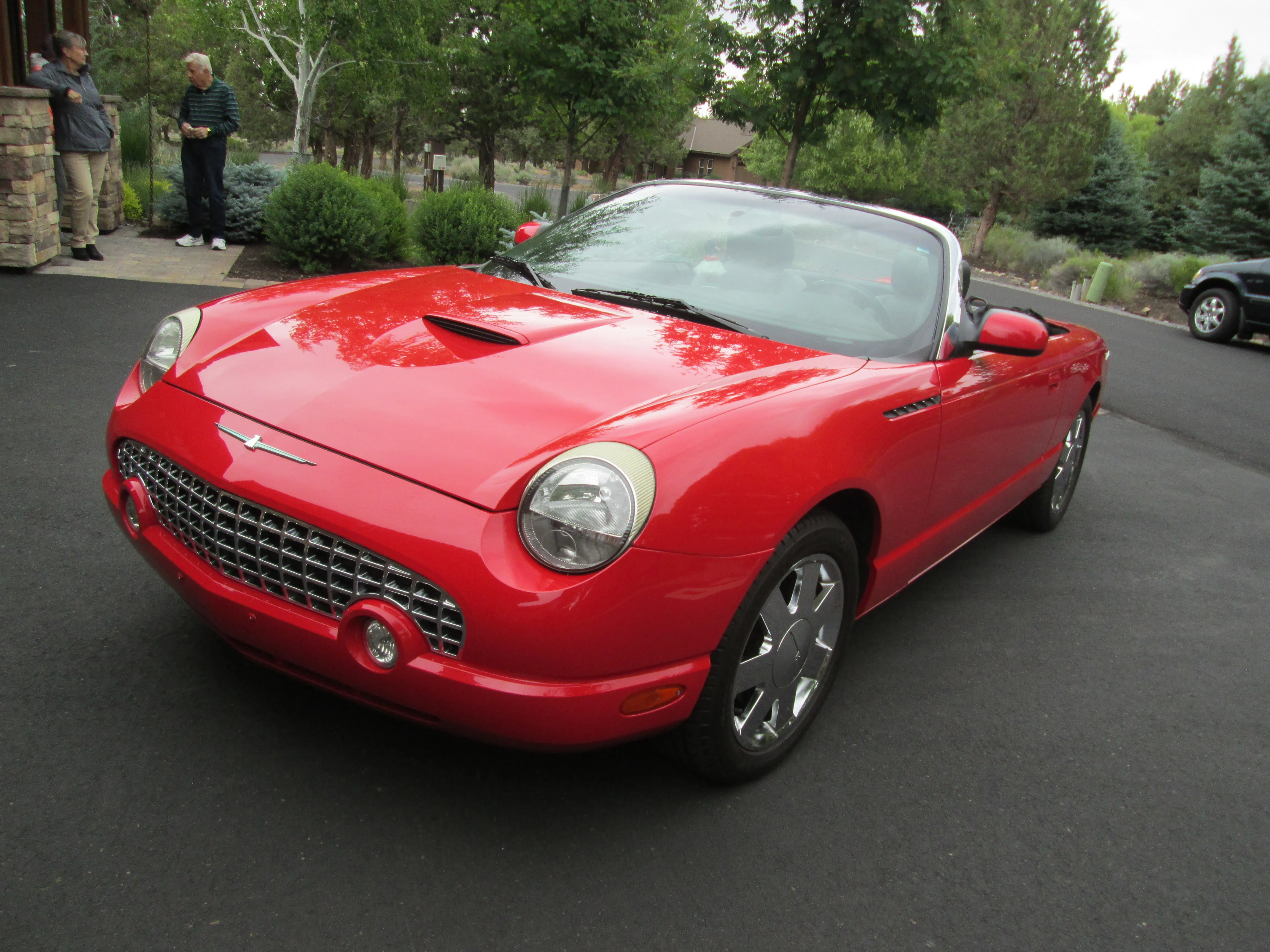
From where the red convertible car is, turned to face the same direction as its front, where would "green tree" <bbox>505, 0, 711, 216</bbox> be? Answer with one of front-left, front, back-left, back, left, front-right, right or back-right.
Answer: back-right

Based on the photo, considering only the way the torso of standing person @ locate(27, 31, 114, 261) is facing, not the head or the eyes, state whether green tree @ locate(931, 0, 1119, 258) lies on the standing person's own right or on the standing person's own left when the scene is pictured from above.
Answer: on the standing person's own left

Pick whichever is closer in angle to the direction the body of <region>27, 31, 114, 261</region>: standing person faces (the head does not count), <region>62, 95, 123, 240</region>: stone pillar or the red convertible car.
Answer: the red convertible car

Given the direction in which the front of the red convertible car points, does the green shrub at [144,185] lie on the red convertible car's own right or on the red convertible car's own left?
on the red convertible car's own right

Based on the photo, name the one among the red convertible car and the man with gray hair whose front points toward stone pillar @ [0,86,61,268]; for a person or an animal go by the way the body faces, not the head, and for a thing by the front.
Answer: the man with gray hair

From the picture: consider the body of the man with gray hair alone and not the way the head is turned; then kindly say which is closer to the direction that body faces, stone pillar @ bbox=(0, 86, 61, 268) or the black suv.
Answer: the stone pillar

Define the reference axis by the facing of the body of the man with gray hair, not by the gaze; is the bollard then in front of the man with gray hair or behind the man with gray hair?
behind

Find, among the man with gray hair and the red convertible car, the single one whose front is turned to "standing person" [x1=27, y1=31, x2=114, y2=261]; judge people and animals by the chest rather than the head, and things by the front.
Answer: the man with gray hair

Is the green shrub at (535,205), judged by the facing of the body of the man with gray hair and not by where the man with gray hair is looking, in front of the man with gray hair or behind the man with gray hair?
behind

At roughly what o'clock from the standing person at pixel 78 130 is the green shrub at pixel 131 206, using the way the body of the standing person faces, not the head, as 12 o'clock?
The green shrub is roughly at 8 o'clock from the standing person.

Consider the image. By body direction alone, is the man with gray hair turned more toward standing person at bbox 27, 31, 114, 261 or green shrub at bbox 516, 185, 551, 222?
the standing person
